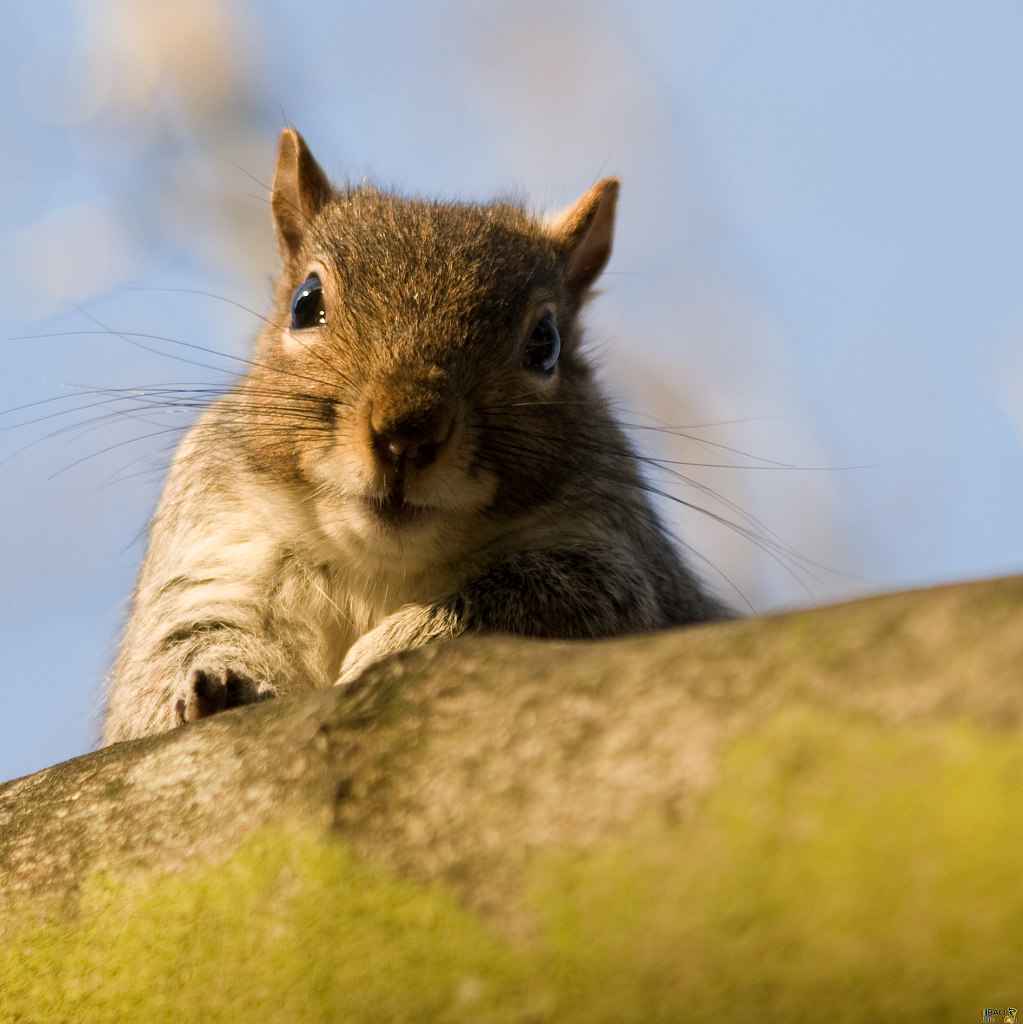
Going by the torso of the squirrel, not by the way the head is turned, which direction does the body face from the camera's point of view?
toward the camera
